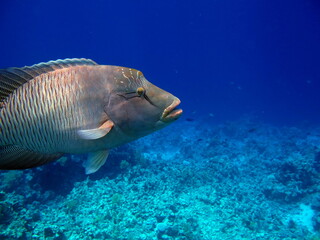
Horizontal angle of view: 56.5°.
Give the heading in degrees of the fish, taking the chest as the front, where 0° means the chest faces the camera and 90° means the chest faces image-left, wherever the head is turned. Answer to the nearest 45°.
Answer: approximately 270°
